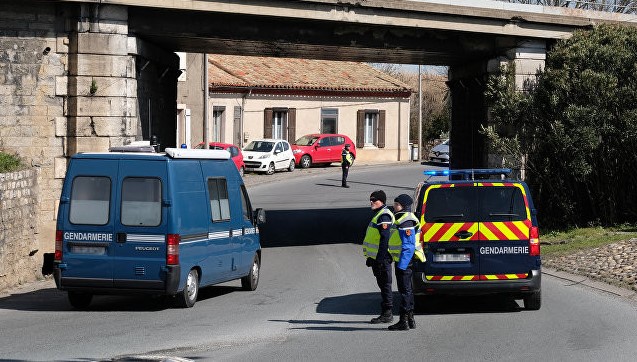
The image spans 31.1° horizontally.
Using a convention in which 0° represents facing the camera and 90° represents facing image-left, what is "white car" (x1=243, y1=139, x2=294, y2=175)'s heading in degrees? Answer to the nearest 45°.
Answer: approximately 45°

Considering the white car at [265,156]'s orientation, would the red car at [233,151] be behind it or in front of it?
in front

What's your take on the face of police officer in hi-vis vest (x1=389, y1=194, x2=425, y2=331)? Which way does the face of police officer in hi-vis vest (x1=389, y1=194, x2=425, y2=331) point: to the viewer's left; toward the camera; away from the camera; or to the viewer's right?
to the viewer's left

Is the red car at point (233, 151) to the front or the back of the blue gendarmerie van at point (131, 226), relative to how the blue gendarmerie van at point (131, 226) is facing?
to the front

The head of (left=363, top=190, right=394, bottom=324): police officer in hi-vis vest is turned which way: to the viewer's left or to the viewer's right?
to the viewer's left

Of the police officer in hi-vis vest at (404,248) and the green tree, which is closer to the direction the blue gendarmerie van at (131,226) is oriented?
the green tree

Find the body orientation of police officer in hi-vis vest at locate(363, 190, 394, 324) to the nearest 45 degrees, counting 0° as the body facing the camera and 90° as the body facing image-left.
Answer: approximately 90°

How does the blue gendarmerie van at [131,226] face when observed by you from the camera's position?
facing away from the viewer and to the right of the viewer

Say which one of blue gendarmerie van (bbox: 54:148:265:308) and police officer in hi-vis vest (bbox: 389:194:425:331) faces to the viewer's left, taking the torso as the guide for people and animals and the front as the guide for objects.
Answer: the police officer in hi-vis vest

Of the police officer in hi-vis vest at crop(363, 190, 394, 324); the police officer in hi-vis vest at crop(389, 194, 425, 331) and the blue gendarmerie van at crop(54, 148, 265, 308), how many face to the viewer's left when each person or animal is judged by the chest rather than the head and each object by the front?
2

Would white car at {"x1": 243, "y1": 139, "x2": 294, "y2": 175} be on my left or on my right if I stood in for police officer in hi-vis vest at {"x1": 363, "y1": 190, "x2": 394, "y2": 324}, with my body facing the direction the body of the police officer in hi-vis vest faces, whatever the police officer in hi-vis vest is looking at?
on my right

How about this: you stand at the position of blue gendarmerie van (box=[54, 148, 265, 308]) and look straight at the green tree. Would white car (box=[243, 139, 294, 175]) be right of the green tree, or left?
left
